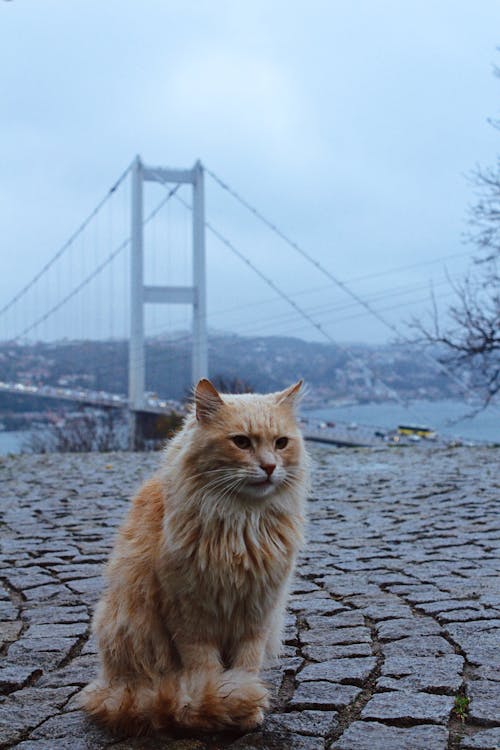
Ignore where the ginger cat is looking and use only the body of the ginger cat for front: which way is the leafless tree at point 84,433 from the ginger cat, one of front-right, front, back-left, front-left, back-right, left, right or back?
back-left

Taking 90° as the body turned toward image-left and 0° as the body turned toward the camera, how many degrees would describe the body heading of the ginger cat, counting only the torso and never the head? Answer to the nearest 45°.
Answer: approximately 315°
